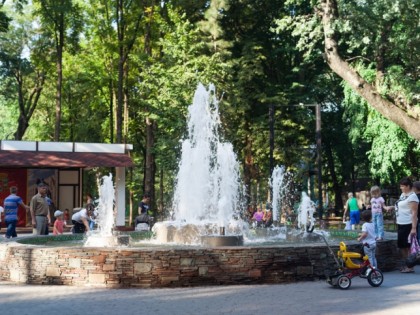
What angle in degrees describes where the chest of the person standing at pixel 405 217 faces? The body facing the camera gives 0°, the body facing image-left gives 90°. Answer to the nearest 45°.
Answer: approximately 45°

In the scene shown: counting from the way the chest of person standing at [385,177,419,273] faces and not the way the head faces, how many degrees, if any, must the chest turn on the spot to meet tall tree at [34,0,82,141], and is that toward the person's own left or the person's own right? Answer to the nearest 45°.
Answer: approximately 90° to the person's own right

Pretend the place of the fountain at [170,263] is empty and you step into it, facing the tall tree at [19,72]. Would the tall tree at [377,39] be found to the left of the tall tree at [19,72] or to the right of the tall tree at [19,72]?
right

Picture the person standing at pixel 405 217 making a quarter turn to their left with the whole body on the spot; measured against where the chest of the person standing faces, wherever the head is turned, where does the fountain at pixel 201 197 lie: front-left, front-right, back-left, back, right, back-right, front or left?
back

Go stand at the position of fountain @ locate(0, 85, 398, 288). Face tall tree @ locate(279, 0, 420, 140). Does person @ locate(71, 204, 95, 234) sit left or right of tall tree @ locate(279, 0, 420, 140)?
left

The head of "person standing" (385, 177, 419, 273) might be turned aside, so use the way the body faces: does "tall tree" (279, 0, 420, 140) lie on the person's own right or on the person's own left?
on the person's own right
